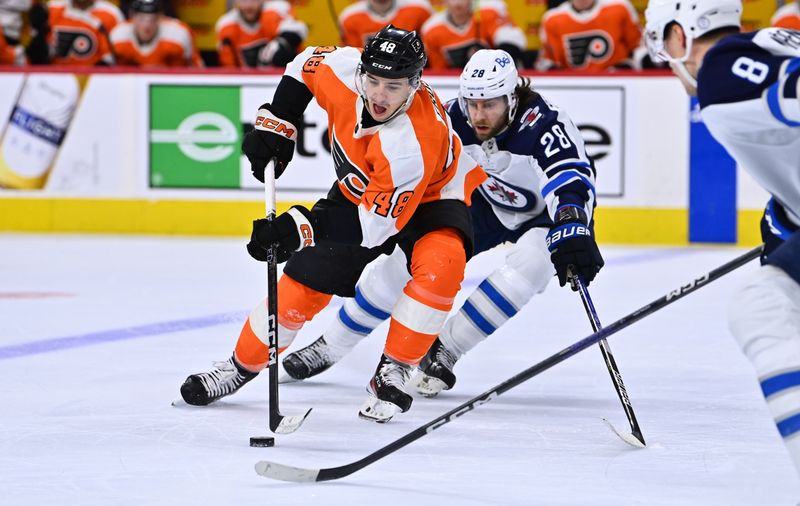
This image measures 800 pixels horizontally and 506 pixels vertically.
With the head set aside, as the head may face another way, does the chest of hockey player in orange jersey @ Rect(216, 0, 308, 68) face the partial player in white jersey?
yes

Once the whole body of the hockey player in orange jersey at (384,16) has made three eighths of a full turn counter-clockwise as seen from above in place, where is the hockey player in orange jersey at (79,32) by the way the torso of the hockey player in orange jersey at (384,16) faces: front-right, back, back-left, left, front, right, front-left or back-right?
back-left

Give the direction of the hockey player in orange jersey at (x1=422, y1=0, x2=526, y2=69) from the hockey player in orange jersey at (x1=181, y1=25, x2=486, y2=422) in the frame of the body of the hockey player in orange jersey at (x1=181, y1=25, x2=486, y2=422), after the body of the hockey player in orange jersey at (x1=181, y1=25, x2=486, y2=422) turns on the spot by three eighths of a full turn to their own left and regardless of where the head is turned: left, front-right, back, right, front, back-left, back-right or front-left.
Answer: left

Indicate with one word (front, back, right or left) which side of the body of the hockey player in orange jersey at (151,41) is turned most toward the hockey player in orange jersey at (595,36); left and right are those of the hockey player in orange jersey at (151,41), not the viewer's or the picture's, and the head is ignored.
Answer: left

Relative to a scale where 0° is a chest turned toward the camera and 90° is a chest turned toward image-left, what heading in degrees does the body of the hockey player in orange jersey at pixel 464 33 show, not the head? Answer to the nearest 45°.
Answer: approximately 0°

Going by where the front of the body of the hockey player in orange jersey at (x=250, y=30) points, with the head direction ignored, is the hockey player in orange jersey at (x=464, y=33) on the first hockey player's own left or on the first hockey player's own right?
on the first hockey player's own left

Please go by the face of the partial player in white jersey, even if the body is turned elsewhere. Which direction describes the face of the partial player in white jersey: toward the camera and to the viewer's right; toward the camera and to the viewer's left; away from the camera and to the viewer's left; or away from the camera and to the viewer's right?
away from the camera and to the viewer's left

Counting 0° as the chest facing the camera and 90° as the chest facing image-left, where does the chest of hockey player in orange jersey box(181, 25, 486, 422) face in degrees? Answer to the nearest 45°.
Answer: approximately 45°

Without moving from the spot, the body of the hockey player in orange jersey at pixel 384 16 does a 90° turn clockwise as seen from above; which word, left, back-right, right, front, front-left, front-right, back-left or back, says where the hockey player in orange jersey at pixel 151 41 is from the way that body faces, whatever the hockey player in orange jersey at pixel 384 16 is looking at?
front

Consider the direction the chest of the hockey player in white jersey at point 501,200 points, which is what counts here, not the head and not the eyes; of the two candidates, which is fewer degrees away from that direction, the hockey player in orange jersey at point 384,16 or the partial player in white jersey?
the partial player in white jersey
